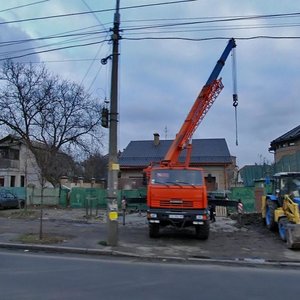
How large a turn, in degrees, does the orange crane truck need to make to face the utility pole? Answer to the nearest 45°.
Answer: approximately 45° to its right

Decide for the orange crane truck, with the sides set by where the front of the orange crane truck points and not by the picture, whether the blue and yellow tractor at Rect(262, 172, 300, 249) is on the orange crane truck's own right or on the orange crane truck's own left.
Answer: on the orange crane truck's own left

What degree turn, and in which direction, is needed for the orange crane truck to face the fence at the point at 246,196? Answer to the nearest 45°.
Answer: approximately 180°

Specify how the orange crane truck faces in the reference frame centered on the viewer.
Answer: facing the viewer

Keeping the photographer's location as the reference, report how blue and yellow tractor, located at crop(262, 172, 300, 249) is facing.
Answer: facing the viewer and to the right of the viewer

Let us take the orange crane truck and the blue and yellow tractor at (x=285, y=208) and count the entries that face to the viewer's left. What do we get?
0

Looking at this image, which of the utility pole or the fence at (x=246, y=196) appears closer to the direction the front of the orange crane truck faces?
the utility pole

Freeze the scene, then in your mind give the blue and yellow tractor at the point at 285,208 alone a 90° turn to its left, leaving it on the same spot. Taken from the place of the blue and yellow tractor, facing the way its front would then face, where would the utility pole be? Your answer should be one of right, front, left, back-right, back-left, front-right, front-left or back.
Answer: back
